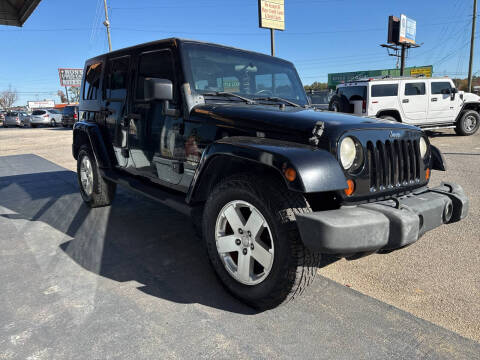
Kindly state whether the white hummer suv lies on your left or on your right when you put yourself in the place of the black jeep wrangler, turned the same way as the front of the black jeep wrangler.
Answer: on your left

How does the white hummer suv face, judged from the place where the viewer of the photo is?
facing away from the viewer and to the right of the viewer

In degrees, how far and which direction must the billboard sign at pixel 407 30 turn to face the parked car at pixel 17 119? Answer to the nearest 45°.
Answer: approximately 90° to its right

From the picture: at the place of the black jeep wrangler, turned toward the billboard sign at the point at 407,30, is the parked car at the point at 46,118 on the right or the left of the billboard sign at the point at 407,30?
left

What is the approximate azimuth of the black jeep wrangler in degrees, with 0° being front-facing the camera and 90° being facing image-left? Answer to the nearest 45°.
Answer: approximately 315°

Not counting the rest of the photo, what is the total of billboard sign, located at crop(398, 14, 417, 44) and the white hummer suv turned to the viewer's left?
0

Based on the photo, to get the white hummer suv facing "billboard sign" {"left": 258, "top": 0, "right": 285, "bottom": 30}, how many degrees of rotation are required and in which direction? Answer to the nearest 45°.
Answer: approximately 90° to its left

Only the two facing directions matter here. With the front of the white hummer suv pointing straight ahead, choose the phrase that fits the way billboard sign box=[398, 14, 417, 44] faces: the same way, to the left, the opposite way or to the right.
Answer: to the right

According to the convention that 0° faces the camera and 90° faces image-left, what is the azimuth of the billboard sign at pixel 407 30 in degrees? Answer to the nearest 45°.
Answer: approximately 315°

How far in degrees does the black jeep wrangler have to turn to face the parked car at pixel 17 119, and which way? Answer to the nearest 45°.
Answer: approximately 180°
